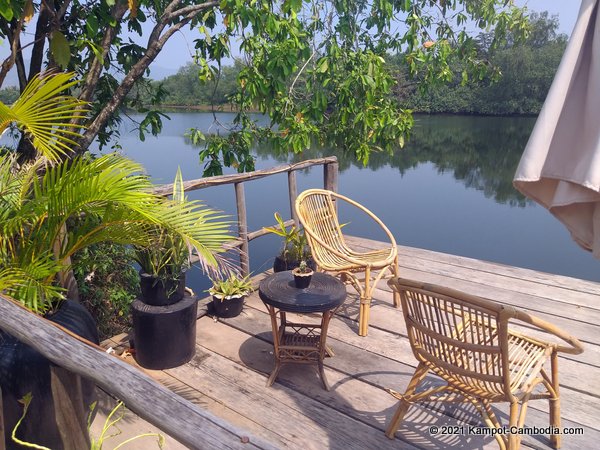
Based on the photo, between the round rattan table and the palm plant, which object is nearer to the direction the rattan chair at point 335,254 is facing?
the round rattan table

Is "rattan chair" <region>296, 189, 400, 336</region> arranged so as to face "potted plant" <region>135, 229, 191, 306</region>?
no

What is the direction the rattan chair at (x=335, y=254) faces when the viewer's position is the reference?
facing the viewer and to the right of the viewer

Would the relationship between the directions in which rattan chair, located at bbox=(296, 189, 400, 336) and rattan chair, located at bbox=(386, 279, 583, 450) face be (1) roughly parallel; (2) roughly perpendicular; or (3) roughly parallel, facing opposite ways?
roughly perpendicular

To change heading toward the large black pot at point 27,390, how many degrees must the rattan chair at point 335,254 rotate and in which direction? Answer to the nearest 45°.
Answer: approximately 90° to its right

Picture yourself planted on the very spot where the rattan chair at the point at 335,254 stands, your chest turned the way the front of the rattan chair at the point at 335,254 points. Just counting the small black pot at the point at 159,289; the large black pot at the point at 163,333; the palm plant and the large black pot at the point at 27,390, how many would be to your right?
4

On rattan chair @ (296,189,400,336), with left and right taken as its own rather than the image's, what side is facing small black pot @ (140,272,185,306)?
right
